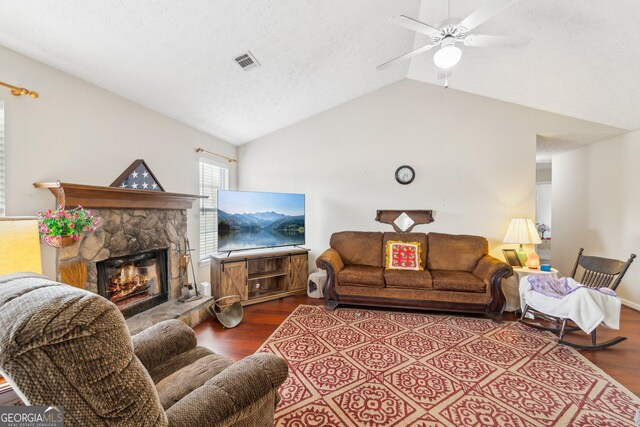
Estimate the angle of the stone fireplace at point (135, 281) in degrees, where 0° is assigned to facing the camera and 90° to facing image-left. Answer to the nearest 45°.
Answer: approximately 315°

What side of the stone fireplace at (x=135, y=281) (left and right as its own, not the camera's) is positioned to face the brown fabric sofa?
front

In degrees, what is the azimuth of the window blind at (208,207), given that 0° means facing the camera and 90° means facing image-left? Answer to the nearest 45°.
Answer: approximately 315°

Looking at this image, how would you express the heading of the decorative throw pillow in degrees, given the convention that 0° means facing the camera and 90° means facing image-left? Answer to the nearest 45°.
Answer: approximately 0°

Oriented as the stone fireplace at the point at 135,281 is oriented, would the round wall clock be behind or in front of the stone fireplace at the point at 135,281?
in front

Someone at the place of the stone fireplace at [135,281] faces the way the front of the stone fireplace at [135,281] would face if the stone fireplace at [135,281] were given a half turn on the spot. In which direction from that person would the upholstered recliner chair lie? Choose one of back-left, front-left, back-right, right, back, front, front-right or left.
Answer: back-left

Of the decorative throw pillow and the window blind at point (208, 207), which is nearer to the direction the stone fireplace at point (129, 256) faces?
the decorative throw pillow
